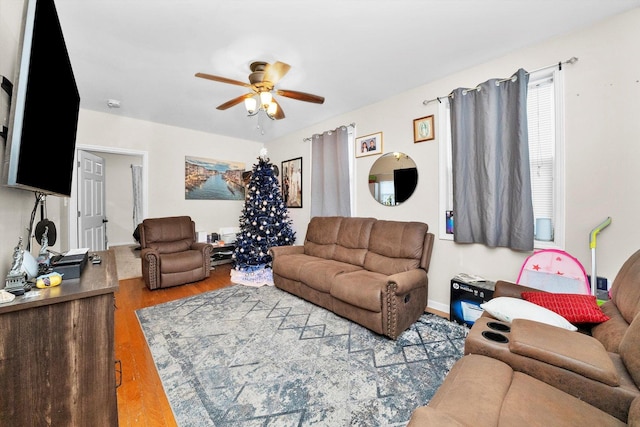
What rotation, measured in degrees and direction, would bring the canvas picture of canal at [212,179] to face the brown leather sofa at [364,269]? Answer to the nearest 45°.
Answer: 0° — it already faces it

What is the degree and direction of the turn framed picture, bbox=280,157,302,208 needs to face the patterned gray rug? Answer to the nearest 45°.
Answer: approximately 45° to its left

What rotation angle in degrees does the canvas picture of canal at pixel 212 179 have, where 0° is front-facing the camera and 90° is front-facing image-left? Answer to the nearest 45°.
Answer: approximately 315°

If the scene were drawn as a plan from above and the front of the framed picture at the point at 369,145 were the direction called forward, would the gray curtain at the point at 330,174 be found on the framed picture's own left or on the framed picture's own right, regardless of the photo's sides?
on the framed picture's own right

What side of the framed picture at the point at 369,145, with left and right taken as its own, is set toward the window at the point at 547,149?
left

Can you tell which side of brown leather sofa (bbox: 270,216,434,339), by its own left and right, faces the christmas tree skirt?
right

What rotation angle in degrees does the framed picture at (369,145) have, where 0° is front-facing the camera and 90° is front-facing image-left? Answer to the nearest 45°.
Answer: approximately 45°

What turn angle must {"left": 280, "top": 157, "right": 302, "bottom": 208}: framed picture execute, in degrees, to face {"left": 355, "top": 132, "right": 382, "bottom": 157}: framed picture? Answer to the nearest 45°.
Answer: approximately 90° to its left

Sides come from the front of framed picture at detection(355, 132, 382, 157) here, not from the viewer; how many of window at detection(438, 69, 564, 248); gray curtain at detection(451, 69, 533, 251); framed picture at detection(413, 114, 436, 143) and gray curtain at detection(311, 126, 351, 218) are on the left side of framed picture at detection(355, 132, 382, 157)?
3
